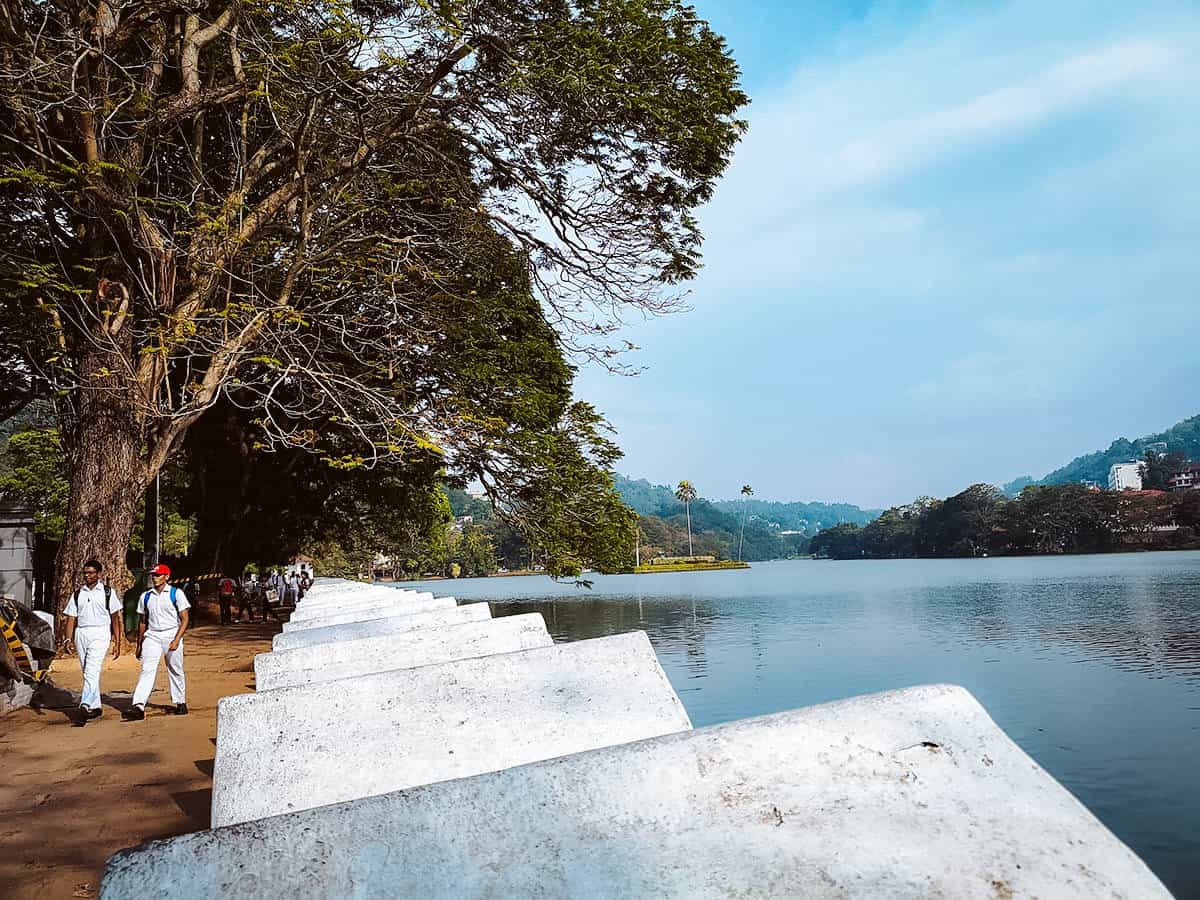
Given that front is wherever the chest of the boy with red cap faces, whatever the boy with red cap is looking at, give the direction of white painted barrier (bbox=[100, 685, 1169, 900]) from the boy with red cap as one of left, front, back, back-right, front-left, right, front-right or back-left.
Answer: front-left

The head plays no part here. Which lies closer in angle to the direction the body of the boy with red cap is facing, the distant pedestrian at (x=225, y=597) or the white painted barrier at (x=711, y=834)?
the white painted barrier

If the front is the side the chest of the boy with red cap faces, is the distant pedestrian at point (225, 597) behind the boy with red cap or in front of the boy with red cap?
behind

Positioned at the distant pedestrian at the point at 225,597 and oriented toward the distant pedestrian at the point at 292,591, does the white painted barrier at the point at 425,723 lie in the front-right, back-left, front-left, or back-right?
back-right

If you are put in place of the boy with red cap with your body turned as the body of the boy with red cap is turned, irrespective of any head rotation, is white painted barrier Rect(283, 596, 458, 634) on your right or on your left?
on your left

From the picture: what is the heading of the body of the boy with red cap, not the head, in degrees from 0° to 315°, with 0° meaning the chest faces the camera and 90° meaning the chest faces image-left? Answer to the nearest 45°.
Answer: approximately 45°

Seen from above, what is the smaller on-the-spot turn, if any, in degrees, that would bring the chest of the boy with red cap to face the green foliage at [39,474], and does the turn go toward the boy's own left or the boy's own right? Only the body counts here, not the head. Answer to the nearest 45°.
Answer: approximately 135° to the boy's own right

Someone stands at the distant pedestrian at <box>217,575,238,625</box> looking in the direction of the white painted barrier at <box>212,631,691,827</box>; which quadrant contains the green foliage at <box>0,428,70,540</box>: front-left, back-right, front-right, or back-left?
back-right

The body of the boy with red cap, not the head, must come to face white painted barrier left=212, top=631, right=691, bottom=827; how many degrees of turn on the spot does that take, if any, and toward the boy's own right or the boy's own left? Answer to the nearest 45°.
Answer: approximately 45° to the boy's own left

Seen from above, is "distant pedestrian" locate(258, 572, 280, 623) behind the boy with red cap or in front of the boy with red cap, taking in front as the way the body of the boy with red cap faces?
behind
